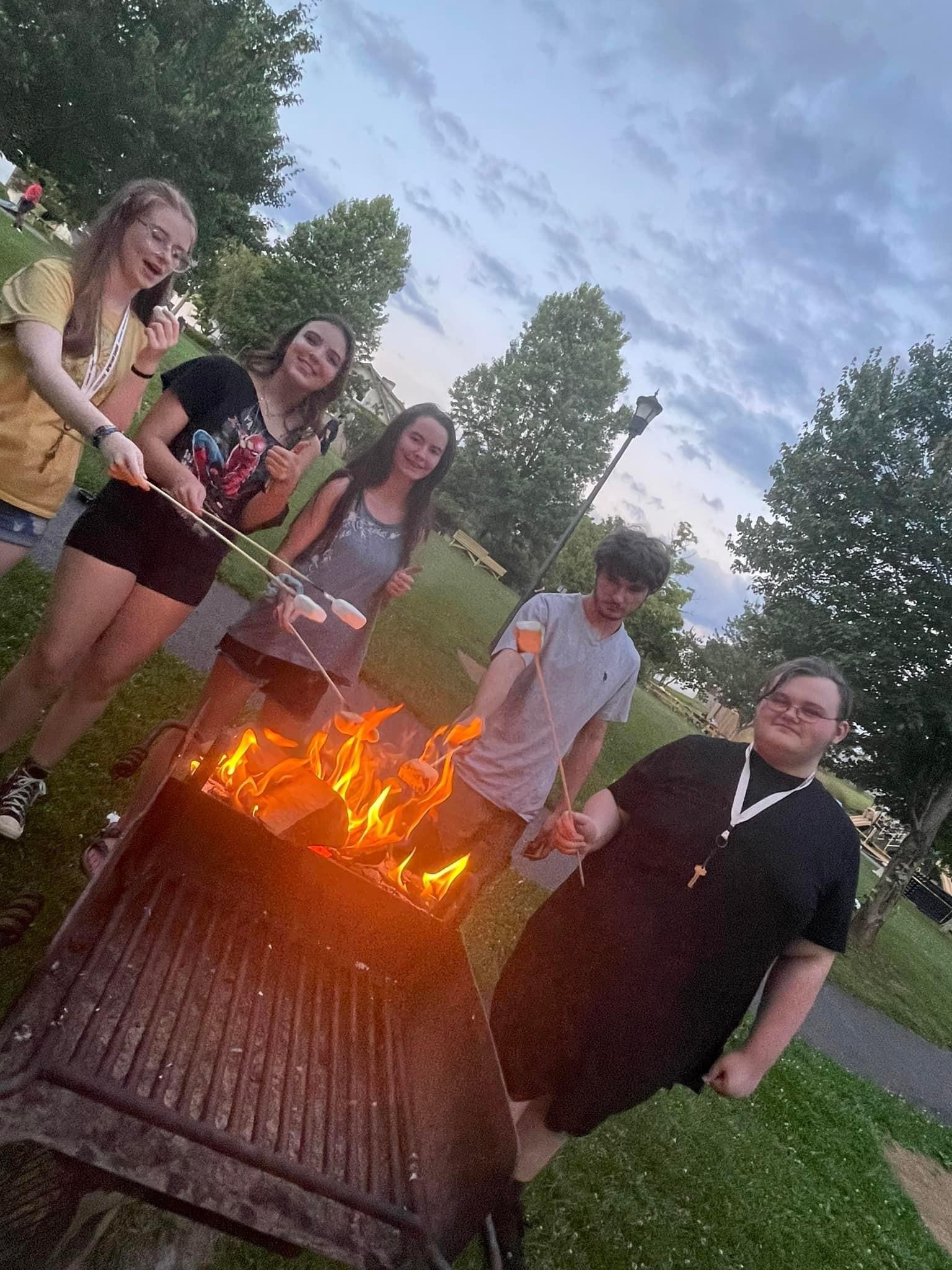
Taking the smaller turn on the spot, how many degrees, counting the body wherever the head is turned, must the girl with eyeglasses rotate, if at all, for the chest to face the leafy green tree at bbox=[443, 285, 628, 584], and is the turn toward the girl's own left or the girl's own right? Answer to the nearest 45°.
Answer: approximately 90° to the girl's own left

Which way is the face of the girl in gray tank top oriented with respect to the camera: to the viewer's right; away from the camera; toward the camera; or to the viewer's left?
toward the camera

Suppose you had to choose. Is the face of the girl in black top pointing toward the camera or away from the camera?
toward the camera

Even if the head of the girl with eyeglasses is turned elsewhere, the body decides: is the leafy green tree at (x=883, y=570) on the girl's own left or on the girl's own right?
on the girl's own left

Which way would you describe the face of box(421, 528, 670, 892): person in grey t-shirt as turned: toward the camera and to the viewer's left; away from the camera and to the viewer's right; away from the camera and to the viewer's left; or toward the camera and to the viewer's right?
toward the camera and to the viewer's left

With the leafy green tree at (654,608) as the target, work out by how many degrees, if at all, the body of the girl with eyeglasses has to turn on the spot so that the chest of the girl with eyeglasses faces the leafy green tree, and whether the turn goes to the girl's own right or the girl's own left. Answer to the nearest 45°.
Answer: approximately 90° to the girl's own left

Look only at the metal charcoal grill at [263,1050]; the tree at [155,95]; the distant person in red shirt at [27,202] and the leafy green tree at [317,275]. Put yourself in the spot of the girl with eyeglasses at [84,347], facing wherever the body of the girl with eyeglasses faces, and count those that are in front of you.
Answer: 1

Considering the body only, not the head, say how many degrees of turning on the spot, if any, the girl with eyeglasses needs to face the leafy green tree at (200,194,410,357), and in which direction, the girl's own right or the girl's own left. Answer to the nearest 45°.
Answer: approximately 135° to the girl's own left

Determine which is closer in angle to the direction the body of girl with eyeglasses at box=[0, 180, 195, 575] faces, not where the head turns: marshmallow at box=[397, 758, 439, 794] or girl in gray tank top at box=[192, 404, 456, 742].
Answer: the marshmallow

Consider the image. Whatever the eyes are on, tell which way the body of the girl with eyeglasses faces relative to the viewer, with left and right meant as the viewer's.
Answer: facing the viewer and to the right of the viewer

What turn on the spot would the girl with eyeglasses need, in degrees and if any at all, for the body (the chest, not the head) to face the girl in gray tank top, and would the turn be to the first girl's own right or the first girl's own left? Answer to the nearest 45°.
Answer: approximately 45° to the first girl's own left

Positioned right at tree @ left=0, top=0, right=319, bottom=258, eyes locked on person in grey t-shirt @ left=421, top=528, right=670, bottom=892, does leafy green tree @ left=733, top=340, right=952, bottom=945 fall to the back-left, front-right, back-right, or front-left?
front-left

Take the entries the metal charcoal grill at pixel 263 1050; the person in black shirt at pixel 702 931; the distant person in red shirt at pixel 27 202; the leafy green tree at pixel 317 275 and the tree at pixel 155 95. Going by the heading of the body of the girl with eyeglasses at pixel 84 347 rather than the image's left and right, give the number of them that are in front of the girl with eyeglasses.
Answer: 2

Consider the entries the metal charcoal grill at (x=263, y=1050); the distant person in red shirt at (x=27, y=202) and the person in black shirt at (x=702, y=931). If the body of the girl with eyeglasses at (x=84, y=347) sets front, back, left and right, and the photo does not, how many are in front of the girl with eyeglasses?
2

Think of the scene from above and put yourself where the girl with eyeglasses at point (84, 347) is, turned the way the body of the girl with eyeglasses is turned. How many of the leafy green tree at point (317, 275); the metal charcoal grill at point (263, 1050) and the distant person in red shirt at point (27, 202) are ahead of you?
1

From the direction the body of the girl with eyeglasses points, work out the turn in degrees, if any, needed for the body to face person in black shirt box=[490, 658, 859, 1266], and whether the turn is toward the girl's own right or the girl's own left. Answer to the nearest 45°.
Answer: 0° — they already face them

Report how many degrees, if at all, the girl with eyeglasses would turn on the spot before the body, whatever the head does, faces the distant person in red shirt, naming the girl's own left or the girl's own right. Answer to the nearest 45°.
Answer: approximately 135° to the girl's own left

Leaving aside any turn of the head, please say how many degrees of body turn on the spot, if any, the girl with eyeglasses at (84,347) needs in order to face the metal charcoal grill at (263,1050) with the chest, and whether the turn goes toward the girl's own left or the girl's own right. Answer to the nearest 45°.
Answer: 0° — they already face it

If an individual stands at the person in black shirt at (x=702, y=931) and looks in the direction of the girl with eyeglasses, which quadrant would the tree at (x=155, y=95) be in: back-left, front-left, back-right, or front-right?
front-right

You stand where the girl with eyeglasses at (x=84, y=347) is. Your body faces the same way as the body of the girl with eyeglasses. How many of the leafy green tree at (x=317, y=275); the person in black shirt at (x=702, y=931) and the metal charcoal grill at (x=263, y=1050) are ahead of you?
2
